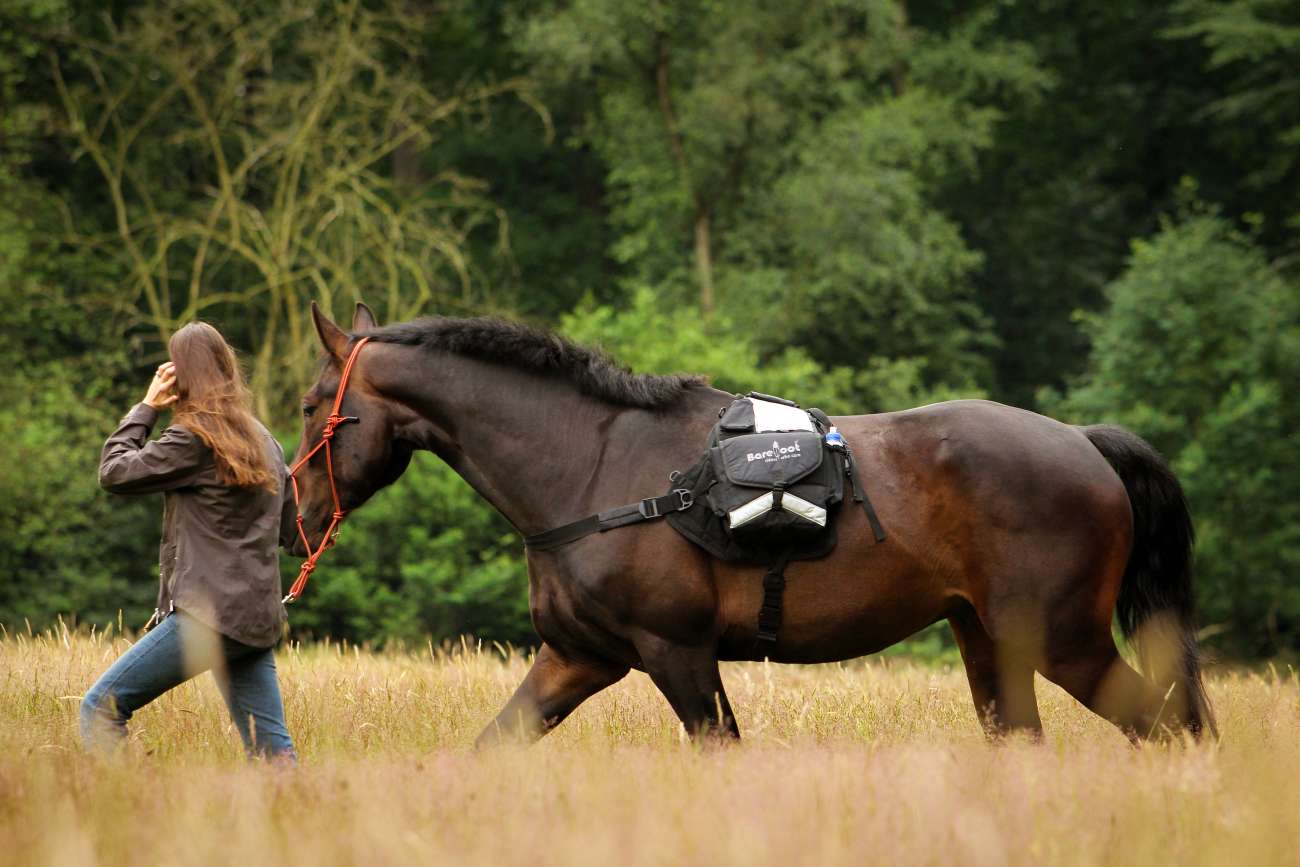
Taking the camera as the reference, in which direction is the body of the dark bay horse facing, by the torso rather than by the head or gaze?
to the viewer's left

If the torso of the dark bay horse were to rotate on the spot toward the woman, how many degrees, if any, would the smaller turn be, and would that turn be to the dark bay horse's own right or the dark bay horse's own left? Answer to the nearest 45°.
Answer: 0° — it already faces them

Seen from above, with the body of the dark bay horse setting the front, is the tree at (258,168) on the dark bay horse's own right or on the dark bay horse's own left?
on the dark bay horse's own right

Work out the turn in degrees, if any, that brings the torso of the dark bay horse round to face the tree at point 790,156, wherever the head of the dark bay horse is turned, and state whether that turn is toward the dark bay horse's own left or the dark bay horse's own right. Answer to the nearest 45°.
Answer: approximately 90° to the dark bay horse's own right

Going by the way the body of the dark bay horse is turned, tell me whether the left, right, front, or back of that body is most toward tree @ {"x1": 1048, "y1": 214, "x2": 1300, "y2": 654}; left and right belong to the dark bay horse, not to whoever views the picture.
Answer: right
